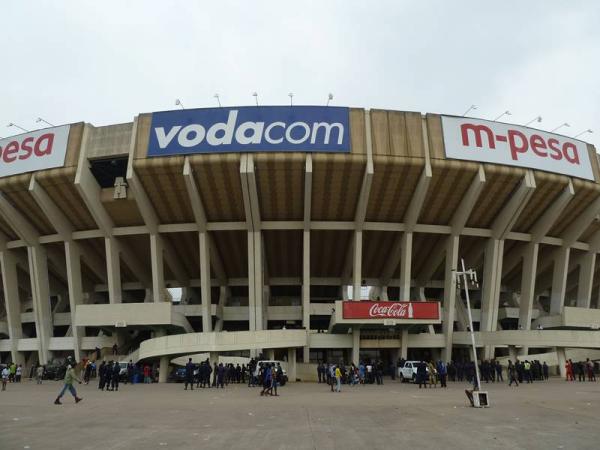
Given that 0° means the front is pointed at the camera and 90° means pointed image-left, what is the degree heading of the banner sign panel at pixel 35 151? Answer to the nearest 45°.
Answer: approximately 45°

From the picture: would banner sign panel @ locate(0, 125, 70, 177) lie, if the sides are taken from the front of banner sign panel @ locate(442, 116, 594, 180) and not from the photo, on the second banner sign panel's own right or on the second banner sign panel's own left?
on the second banner sign panel's own right

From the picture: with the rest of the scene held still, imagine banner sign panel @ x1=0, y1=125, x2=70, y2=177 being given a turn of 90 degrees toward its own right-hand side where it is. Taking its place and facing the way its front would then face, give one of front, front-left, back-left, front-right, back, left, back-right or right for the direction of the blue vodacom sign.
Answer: back

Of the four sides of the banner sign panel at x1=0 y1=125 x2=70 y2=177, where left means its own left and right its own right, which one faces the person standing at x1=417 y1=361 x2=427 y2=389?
left

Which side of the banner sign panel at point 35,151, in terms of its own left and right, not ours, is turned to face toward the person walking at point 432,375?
left

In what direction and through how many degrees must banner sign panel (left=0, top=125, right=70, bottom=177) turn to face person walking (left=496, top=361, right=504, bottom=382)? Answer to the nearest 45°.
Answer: approximately 90° to its left

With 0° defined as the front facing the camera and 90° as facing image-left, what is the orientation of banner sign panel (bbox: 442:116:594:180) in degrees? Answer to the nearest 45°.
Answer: approximately 315°

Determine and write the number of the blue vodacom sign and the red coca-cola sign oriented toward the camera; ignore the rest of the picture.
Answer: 2
